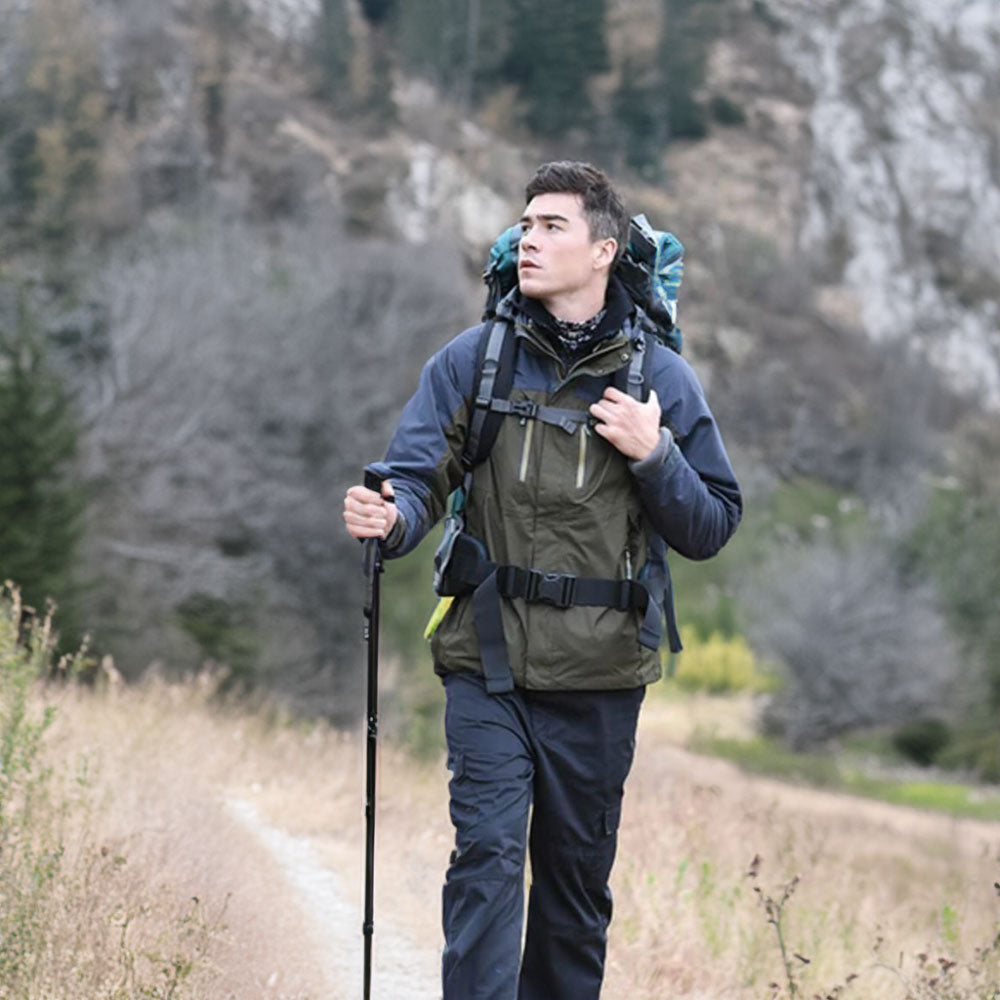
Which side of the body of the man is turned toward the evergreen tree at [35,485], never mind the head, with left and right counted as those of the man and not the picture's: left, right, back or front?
back

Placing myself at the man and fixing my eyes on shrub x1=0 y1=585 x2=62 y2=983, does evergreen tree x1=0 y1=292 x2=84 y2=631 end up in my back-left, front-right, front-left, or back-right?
front-right

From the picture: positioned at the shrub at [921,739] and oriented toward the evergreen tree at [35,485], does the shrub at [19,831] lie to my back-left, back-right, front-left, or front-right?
front-left

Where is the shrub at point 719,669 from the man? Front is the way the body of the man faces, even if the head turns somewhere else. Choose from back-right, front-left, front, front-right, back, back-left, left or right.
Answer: back

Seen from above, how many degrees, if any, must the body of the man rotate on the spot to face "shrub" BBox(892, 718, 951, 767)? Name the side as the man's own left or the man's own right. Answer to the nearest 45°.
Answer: approximately 180°

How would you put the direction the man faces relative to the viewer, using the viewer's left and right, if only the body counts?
facing the viewer

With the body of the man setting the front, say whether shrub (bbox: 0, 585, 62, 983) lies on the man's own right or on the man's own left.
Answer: on the man's own right
